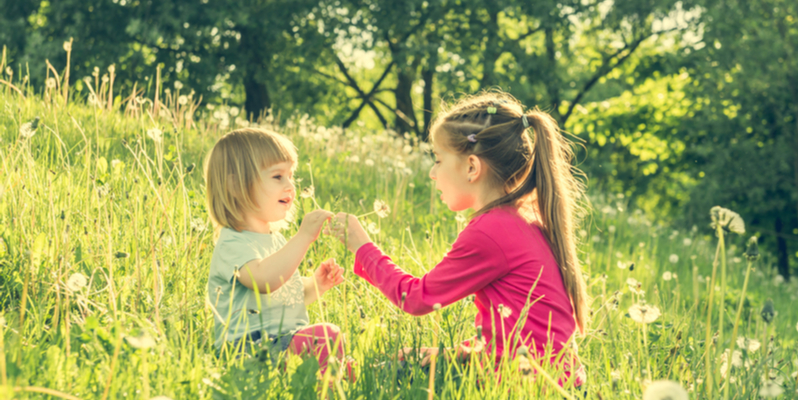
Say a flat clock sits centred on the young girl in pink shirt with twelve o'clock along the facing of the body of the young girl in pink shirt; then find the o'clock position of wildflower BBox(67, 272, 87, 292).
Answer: The wildflower is roughly at 11 o'clock from the young girl in pink shirt.

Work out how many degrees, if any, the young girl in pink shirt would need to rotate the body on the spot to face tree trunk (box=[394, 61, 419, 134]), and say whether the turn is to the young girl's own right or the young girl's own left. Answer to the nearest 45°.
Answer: approximately 90° to the young girl's own right

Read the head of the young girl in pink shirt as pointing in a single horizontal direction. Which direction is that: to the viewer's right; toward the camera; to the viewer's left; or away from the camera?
to the viewer's left

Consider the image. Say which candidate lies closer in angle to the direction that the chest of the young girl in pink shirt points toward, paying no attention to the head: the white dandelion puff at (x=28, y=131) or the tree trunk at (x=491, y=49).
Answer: the white dandelion puff

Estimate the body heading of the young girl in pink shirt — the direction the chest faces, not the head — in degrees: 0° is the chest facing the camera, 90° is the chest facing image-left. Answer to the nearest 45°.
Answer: approximately 90°

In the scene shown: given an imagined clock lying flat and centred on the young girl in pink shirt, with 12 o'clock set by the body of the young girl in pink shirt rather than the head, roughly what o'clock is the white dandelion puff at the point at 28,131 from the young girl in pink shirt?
The white dandelion puff is roughly at 12 o'clock from the young girl in pink shirt.

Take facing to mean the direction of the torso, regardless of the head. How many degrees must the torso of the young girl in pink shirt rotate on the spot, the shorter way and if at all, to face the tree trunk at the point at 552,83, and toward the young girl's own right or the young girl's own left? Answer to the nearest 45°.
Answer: approximately 90° to the young girl's own right
